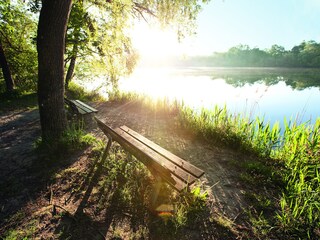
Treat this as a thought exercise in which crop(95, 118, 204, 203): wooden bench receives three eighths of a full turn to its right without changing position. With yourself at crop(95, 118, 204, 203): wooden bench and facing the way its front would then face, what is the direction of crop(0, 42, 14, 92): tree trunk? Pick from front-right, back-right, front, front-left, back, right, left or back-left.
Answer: back-right

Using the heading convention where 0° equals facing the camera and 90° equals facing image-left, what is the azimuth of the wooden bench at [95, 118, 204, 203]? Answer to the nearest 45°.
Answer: approximately 225°

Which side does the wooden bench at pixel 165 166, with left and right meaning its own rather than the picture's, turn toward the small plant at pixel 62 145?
left

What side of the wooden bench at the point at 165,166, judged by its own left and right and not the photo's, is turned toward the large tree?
left
